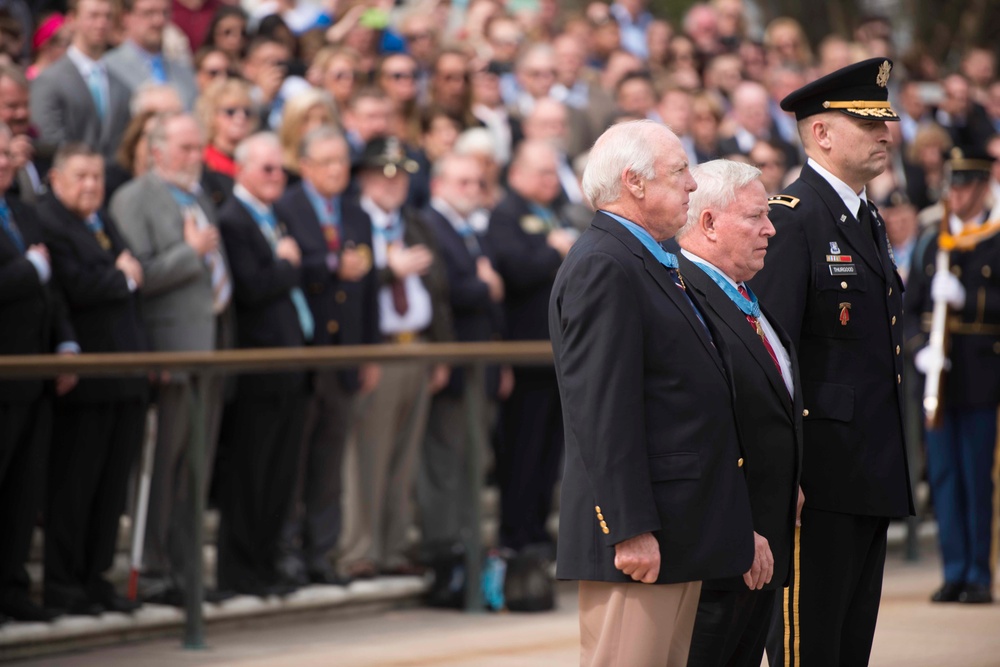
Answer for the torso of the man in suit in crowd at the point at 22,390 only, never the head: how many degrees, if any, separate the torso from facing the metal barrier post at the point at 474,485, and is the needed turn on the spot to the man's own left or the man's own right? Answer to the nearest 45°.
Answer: approximately 90° to the man's own left

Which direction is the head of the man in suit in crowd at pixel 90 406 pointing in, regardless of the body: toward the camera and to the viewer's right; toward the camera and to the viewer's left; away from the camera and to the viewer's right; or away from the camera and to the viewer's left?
toward the camera and to the viewer's right

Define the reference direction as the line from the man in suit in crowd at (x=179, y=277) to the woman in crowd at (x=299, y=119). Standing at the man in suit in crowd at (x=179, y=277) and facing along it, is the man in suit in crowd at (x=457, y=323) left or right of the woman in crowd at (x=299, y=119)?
right

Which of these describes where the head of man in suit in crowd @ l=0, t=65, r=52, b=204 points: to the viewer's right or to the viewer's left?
to the viewer's right

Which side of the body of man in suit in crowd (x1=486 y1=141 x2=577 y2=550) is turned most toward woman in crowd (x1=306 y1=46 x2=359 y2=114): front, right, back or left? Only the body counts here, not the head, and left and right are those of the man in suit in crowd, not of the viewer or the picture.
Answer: back

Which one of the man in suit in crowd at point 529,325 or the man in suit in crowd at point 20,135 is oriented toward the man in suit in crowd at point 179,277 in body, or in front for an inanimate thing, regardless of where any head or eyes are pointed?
the man in suit in crowd at point 20,135

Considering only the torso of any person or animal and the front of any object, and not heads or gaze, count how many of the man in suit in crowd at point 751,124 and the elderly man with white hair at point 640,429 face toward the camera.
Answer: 1

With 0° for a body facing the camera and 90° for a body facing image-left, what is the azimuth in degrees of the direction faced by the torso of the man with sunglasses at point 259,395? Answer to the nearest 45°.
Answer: approximately 315°

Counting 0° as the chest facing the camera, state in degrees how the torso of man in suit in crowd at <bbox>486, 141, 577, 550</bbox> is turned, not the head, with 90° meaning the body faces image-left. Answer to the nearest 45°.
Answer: approximately 315°
